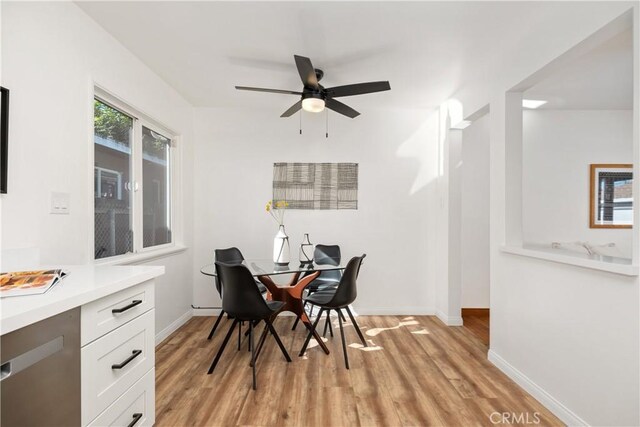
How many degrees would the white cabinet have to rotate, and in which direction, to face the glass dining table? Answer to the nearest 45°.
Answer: approximately 90° to its left

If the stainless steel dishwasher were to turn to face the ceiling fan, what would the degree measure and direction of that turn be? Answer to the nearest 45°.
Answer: approximately 45° to its left

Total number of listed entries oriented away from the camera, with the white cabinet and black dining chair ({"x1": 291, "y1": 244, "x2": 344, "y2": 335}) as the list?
0

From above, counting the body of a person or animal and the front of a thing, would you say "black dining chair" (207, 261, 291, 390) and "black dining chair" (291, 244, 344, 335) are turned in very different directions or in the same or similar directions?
very different directions

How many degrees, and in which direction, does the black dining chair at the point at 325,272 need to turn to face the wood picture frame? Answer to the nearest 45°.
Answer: approximately 135° to its left

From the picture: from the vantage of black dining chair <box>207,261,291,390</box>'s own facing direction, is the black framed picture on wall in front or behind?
behind

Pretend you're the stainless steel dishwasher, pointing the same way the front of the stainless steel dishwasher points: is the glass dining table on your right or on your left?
on your left

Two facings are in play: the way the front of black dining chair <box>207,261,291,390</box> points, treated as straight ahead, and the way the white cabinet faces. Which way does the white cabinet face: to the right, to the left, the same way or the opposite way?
to the right

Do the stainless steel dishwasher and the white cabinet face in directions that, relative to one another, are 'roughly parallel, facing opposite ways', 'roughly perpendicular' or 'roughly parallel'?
roughly parallel

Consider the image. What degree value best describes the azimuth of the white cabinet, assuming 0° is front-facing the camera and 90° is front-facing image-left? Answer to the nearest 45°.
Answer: approximately 315°

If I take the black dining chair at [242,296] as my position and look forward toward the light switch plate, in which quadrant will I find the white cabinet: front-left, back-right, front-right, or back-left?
front-left
